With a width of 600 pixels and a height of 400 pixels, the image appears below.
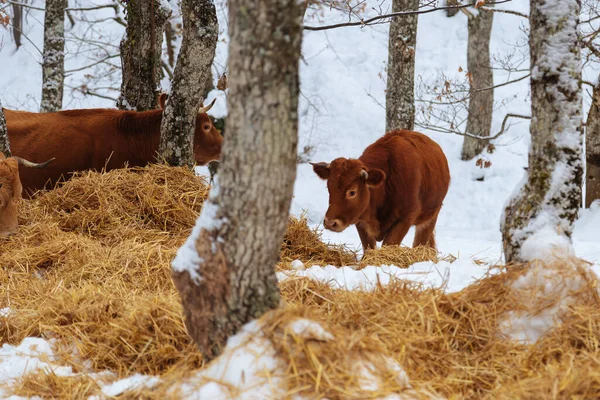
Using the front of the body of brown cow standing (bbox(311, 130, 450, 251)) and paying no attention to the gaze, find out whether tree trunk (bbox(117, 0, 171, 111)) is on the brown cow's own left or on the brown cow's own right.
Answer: on the brown cow's own right

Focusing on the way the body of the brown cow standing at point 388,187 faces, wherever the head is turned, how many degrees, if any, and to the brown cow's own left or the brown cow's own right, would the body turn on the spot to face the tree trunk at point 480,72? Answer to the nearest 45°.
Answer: approximately 135° to the brown cow's own right

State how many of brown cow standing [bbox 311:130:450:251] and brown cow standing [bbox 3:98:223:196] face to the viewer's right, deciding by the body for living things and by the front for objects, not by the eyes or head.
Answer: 1

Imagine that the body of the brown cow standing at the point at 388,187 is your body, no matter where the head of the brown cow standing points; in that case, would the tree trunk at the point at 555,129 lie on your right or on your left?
on your left

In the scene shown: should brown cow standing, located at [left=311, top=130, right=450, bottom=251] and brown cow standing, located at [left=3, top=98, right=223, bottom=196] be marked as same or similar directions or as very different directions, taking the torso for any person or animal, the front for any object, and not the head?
very different directions

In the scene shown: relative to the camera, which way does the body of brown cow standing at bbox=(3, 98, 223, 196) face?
to the viewer's right

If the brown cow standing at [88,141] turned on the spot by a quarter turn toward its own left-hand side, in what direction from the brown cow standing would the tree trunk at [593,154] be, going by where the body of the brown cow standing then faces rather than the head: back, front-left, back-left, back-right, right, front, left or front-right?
right

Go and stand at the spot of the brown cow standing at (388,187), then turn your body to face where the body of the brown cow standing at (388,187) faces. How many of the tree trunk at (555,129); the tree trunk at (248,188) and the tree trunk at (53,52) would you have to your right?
1

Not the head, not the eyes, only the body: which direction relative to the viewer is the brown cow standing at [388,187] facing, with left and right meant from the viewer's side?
facing the viewer and to the left of the viewer

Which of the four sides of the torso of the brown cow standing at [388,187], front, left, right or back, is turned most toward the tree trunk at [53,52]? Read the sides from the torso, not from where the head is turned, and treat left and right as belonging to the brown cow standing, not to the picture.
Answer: right

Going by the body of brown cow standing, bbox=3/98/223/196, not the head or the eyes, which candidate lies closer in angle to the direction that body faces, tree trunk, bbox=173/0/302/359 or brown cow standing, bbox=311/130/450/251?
the brown cow standing

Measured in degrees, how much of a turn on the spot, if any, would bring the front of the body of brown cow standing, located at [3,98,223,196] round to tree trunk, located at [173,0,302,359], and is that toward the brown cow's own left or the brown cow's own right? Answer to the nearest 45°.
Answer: approximately 90° to the brown cow's own right

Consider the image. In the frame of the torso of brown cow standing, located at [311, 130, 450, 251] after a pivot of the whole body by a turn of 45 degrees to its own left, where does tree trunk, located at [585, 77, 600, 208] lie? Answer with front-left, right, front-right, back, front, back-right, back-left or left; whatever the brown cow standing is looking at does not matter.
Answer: back-left

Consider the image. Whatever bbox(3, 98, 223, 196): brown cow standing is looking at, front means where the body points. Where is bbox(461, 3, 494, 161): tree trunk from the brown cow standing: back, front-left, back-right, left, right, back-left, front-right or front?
front-left
